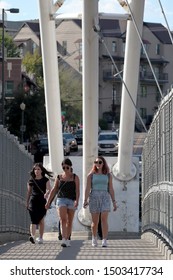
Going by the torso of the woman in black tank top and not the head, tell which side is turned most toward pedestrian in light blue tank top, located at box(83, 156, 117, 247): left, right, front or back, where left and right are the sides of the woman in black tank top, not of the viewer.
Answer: left

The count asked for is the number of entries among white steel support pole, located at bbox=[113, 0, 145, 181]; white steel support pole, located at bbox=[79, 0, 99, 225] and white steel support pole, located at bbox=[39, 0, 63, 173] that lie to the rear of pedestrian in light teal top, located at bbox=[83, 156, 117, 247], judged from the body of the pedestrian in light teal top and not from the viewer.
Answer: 3

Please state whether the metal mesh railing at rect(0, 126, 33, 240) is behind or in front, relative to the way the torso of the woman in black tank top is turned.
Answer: behind

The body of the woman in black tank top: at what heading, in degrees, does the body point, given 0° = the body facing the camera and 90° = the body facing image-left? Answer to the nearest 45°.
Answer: approximately 0°

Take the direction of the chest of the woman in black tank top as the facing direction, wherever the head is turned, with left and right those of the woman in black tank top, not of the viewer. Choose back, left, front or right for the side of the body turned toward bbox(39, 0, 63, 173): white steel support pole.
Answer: back

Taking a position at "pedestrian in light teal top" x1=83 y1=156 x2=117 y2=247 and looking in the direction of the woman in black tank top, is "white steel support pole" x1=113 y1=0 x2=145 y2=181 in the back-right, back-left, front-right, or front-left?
back-right

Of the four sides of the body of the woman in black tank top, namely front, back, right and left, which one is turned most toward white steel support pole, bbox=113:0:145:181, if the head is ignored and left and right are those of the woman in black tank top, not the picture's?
back

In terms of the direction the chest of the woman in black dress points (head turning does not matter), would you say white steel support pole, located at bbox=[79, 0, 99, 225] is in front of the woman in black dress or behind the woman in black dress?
behind

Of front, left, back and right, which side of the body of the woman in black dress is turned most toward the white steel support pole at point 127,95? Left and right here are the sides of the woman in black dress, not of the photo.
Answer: back

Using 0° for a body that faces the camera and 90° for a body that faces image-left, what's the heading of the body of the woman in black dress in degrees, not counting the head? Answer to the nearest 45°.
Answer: approximately 0°
